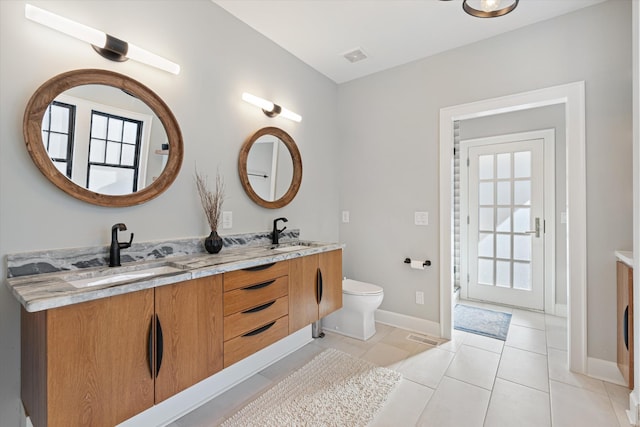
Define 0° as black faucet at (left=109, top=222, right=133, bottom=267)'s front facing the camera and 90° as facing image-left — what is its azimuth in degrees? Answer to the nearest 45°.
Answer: approximately 315°

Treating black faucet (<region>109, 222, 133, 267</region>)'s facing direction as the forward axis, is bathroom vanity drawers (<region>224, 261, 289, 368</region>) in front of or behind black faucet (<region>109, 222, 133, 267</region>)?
in front

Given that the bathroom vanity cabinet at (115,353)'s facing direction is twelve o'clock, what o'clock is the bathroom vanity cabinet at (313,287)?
the bathroom vanity cabinet at (313,287) is roughly at 10 o'clock from the bathroom vanity cabinet at (115,353).

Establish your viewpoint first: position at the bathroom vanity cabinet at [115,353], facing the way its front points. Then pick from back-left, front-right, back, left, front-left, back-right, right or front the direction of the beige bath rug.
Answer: front-left

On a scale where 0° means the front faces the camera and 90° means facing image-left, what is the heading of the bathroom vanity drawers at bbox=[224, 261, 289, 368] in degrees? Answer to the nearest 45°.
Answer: approximately 315°

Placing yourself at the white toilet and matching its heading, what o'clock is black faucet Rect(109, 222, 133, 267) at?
The black faucet is roughly at 3 o'clock from the white toilet.

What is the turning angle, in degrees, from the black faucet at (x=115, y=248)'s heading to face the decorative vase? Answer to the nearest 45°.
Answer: approximately 45° to its left

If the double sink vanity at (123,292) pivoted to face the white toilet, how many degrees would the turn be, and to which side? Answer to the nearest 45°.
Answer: approximately 45° to its left

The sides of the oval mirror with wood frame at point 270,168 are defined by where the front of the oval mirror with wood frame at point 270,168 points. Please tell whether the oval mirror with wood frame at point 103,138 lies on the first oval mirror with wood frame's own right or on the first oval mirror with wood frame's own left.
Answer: on the first oval mirror with wood frame's own right

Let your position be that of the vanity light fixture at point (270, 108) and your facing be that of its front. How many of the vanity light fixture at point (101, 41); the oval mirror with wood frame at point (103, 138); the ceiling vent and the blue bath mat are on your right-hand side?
2

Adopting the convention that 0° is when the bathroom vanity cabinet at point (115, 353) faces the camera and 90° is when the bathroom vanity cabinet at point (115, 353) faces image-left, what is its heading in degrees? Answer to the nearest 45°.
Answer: approximately 315°
